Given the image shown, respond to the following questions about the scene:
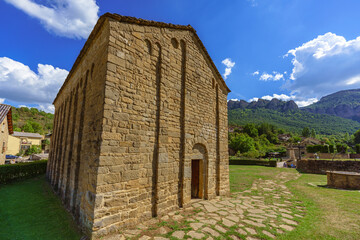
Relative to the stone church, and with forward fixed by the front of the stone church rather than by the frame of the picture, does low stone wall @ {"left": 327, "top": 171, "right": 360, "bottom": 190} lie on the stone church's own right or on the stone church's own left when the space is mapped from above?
on the stone church's own left

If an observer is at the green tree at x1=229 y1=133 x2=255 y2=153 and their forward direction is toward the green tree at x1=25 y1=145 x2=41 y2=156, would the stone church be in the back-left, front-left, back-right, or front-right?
front-left

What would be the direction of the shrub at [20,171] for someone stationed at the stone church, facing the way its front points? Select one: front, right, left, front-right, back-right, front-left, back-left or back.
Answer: back

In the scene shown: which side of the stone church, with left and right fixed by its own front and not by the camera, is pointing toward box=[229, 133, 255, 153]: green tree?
left

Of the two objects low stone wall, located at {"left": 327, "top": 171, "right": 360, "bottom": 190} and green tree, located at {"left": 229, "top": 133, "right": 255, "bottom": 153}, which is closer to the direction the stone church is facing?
the low stone wall

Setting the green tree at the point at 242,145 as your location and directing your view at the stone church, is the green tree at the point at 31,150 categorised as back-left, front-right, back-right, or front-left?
front-right

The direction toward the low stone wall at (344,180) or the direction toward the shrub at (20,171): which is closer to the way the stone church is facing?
the low stone wall

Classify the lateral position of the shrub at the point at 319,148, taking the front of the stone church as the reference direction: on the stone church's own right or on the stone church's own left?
on the stone church's own left

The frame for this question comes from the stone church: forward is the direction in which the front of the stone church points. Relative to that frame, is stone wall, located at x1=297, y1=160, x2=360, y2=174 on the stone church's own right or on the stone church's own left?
on the stone church's own left
